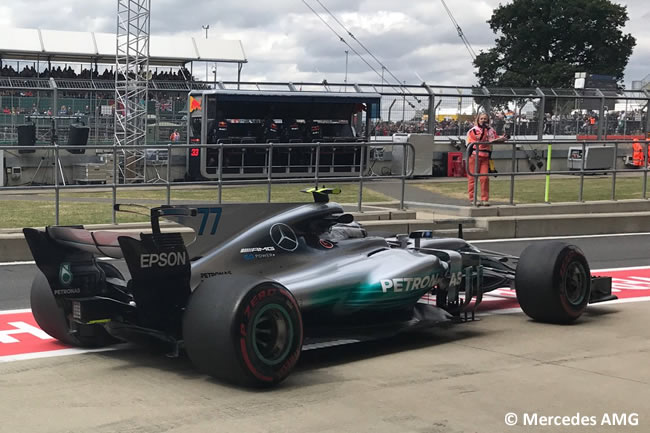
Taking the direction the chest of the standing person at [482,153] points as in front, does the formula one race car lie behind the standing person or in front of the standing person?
in front

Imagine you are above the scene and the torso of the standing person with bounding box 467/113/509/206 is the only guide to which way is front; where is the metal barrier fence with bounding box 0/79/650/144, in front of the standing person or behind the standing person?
behind

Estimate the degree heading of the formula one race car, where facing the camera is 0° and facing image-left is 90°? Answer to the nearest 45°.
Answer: approximately 225°

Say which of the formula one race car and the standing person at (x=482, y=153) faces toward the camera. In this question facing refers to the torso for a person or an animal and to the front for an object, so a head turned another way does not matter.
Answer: the standing person

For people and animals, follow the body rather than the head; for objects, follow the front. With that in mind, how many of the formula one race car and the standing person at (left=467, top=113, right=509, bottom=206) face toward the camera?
1

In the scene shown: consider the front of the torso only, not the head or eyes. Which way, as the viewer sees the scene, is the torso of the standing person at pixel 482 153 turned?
toward the camera

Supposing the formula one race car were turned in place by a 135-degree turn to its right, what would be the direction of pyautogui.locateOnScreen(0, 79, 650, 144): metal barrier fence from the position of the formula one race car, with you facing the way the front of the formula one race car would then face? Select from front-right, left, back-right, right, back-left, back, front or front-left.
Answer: back
